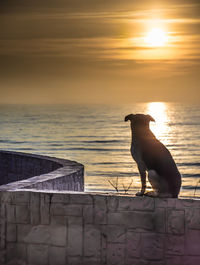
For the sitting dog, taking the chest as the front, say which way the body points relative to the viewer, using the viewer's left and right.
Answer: facing away from the viewer and to the left of the viewer

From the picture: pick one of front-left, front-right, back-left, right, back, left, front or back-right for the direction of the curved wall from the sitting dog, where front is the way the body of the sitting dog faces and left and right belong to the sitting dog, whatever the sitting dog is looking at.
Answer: front
